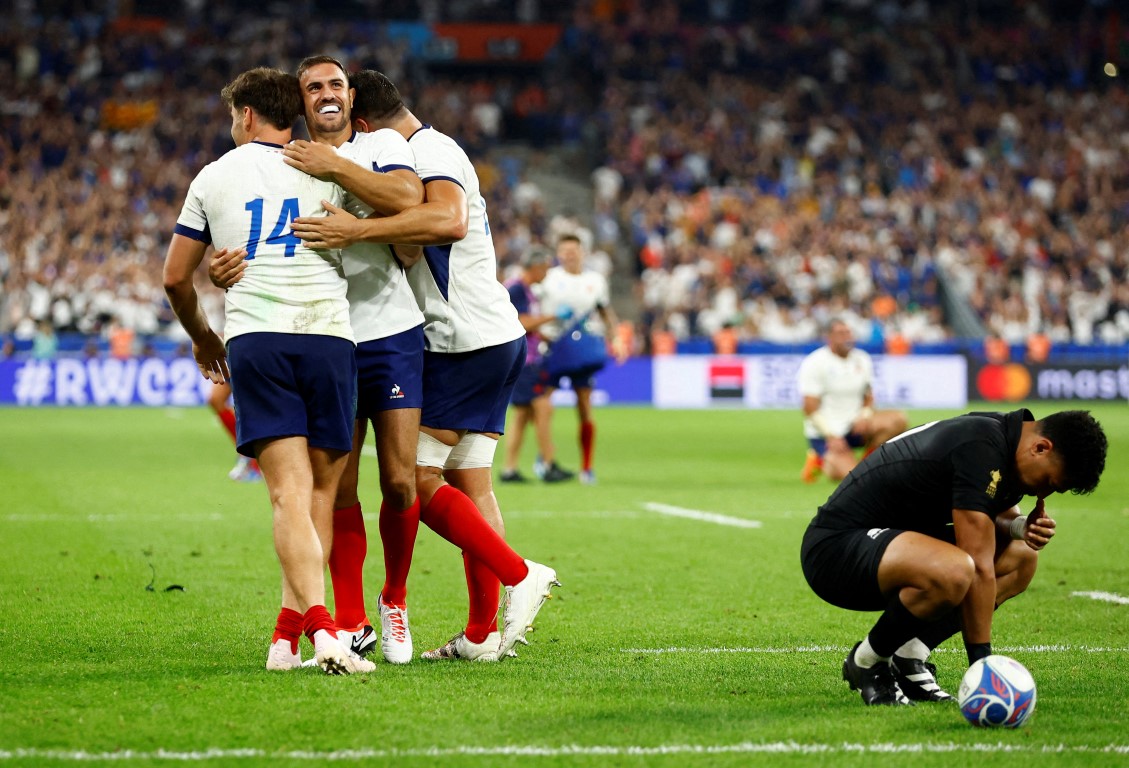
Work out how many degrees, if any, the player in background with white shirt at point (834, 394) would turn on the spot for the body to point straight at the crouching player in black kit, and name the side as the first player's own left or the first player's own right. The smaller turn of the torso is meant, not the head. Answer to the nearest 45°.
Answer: approximately 45° to the first player's own right

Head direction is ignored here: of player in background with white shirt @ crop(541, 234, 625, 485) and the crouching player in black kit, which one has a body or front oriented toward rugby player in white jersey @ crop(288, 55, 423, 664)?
the player in background with white shirt

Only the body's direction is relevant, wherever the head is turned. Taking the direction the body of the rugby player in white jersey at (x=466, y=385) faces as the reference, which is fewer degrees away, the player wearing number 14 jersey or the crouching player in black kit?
the player wearing number 14 jersey

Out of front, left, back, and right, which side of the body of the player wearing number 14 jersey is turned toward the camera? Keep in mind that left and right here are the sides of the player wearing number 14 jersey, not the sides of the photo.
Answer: back

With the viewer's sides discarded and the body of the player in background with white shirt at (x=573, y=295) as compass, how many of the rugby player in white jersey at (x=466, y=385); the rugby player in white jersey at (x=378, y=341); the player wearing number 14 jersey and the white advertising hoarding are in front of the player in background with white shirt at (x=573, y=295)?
3

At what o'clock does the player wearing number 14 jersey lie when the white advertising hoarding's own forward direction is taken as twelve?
The player wearing number 14 jersey is roughly at 12 o'clock from the white advertising hoarding.

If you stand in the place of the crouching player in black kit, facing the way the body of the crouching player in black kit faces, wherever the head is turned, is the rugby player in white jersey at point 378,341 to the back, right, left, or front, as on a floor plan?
back

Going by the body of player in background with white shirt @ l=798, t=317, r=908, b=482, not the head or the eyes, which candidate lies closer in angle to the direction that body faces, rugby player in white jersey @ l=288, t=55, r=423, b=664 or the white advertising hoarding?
the rugby player in white jersey

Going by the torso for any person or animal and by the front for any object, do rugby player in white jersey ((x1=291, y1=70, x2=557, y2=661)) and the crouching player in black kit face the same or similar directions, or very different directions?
very different directions

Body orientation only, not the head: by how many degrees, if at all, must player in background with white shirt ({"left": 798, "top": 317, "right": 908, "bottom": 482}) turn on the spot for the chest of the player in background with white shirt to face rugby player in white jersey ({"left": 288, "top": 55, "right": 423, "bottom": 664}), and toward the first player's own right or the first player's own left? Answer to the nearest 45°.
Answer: approximately 45° to the first player's own right
